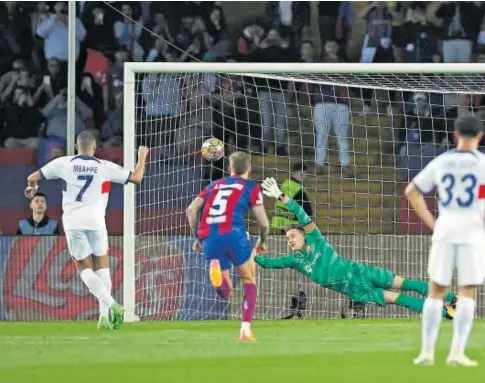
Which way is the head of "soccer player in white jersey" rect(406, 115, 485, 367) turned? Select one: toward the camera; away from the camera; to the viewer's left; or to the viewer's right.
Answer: away from the camera

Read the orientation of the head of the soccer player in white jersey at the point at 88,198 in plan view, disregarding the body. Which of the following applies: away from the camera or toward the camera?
away from the camera

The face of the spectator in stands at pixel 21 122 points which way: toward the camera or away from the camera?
toward the camera

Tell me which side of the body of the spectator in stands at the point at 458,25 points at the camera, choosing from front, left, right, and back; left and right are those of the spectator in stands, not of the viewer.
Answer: front

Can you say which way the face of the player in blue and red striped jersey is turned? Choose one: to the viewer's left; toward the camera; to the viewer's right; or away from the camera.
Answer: away from the camera

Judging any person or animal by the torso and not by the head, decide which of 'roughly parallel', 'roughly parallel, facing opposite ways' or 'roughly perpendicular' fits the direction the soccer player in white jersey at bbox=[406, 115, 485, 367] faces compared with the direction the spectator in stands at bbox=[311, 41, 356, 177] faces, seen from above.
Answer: roughly parallel, facing opposite ways

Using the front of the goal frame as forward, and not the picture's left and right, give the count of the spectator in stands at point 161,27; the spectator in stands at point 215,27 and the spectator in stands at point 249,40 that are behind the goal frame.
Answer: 3

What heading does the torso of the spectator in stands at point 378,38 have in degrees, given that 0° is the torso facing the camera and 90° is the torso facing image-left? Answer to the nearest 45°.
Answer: approximately 0°

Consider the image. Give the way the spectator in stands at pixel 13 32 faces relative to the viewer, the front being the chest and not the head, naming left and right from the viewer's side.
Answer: facing the viewer

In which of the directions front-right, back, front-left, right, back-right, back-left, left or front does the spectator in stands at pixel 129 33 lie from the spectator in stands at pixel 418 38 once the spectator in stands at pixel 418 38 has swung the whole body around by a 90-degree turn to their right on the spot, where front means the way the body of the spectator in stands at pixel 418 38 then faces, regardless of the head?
front

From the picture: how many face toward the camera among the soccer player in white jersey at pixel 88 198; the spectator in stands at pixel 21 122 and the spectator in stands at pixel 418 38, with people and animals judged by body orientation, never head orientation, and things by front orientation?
2

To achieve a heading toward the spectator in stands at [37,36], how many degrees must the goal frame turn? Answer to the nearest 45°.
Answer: approximately 135° to its right

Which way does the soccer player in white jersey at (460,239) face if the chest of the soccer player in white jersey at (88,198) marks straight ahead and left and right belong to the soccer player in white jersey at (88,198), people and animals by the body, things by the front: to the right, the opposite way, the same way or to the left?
the same way
